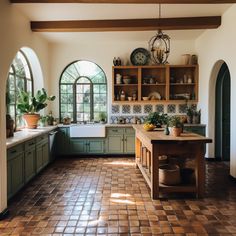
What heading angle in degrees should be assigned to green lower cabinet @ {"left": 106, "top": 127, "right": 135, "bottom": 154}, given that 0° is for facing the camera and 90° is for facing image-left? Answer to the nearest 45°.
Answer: approximately 0°

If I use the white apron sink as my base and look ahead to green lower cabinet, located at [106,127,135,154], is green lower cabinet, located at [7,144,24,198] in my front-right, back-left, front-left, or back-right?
back-right

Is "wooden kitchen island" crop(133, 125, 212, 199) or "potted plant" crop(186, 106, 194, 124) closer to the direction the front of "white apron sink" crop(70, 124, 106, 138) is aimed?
the wooden kitchen island

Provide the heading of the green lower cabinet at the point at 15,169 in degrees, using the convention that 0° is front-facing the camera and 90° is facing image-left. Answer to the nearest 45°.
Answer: approximately 315°

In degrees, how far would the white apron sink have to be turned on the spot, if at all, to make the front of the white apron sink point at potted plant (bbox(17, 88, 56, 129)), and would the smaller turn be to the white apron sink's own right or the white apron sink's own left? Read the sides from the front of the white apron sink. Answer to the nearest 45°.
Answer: approximately 45° to the white apron sink's own right
